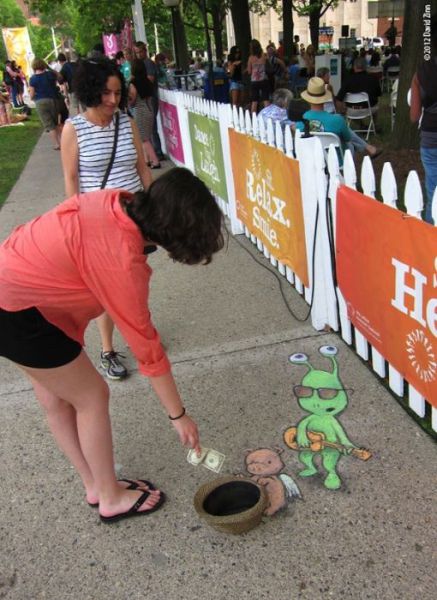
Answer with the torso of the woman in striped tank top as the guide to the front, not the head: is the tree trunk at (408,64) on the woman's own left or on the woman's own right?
on the woman's own left

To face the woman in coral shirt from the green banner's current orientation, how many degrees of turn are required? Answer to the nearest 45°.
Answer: approximately 45° to its left

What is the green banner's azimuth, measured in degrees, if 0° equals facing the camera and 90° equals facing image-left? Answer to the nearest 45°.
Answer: approximately 45°

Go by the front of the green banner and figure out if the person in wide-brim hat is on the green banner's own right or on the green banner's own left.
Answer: on the green banner's own left

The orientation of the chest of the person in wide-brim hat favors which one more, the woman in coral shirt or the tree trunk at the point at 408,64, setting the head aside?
the tree trunk

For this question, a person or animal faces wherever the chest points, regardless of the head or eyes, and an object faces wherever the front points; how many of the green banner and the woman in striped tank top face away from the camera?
0

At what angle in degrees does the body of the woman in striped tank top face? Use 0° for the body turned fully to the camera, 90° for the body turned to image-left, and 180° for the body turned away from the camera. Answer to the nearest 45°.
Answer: approximately 315°

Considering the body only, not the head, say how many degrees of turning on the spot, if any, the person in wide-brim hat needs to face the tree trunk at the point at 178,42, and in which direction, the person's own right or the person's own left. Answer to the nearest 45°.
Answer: approximately 45° to the person's own left

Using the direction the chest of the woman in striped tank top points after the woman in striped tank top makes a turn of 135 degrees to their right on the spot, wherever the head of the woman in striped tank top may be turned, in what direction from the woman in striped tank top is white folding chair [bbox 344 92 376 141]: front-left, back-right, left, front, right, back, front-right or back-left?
back-right

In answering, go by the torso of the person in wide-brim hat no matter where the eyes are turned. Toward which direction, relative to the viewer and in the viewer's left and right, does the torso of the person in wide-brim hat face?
facing away from the viewer and to the right of the viewer
